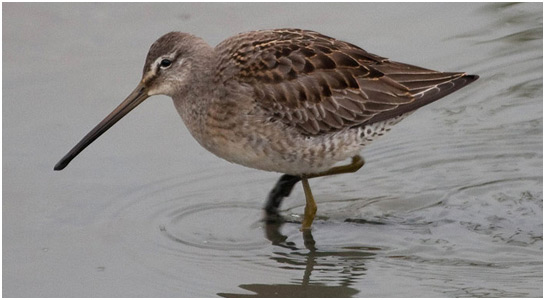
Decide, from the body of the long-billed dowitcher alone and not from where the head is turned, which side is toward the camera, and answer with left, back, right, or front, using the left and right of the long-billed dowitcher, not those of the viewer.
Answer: left
